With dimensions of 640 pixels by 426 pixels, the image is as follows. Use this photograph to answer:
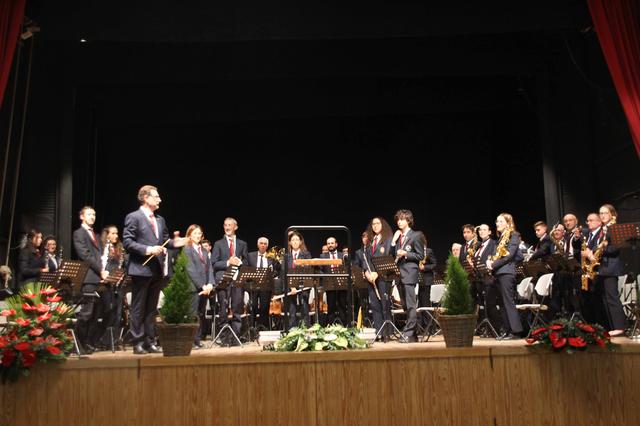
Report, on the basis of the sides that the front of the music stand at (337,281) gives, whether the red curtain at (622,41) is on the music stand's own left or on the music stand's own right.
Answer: on the music stand's own right

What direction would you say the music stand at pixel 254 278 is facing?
away from the camera

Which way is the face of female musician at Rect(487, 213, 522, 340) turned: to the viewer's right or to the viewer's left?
to the viewer's left

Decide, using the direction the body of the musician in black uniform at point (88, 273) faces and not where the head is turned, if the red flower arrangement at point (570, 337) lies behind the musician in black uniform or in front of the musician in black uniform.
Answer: in front
